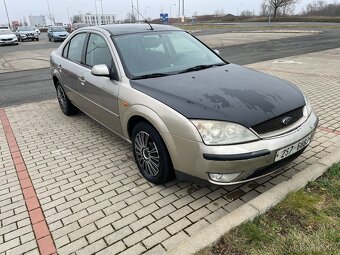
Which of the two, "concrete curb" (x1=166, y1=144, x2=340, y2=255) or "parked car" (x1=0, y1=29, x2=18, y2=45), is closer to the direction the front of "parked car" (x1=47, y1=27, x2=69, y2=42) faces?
the concrete curb

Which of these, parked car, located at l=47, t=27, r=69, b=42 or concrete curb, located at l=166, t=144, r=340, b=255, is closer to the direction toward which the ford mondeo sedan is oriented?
the concrete curb

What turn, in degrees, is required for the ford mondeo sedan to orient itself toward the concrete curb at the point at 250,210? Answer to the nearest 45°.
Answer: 0° — it already faces it

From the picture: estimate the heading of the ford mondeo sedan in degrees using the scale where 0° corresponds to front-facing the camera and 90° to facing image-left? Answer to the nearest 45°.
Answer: approximately 315°
